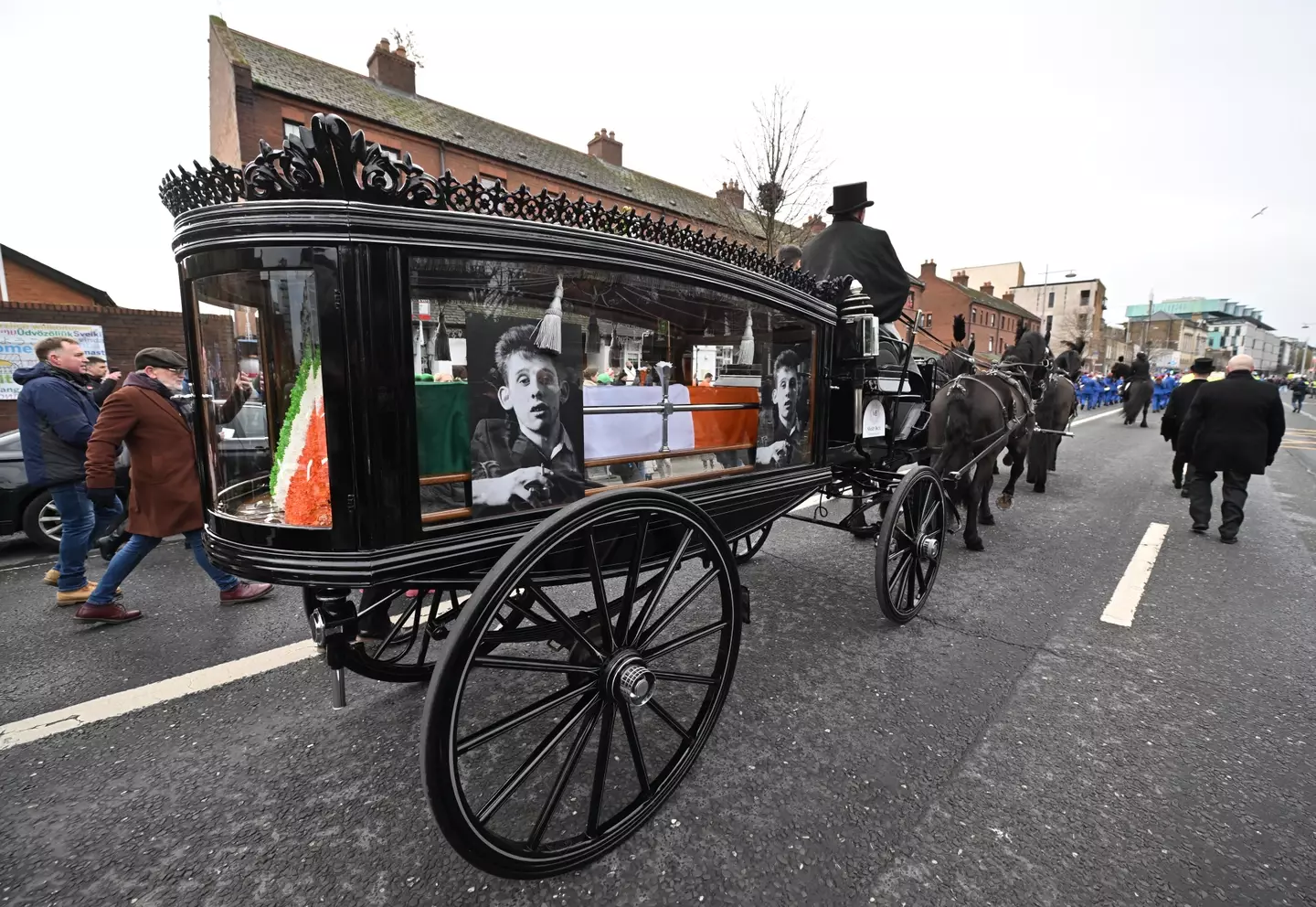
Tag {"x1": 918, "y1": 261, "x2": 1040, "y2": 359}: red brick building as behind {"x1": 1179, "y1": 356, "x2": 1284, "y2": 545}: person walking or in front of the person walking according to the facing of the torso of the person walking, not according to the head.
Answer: in front

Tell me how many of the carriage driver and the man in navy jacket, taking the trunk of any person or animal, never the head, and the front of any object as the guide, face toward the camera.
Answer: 0

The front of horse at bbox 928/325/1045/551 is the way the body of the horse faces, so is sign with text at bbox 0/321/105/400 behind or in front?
behind

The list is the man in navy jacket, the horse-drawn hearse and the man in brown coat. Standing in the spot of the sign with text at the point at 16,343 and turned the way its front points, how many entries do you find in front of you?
3

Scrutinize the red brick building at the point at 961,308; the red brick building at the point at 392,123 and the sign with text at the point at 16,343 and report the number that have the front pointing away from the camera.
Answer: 0

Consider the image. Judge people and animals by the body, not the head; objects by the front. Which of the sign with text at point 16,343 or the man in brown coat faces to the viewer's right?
the man in brown coat

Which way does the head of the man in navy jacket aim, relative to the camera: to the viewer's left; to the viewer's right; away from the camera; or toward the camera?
to the viewer's right

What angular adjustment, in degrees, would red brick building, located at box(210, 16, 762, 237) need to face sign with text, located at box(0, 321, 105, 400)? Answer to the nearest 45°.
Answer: approximately 90° to its right

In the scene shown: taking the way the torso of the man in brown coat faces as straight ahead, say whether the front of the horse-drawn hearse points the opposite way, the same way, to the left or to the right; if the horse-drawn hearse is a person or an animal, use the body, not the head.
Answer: the same way

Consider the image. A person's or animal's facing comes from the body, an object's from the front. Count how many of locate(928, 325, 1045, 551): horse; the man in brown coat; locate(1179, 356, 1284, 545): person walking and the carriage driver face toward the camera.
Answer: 0

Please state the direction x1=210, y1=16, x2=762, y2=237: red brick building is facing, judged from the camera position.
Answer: facing the viewer and to the right of the viewer

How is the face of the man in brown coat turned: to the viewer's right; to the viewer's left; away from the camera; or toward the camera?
to the viewer's right

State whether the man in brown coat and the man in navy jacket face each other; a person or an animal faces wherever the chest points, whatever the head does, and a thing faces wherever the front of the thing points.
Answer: no

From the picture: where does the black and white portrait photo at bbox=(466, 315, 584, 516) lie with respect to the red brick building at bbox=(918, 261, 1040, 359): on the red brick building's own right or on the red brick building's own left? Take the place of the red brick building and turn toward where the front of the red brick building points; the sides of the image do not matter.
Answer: on the red brick building's own right

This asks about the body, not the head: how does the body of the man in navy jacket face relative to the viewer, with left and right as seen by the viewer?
facing to the right of the viewer

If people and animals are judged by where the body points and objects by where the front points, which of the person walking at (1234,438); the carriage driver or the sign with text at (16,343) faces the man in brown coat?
the sign with text

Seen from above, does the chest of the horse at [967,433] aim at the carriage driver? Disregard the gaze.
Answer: no
